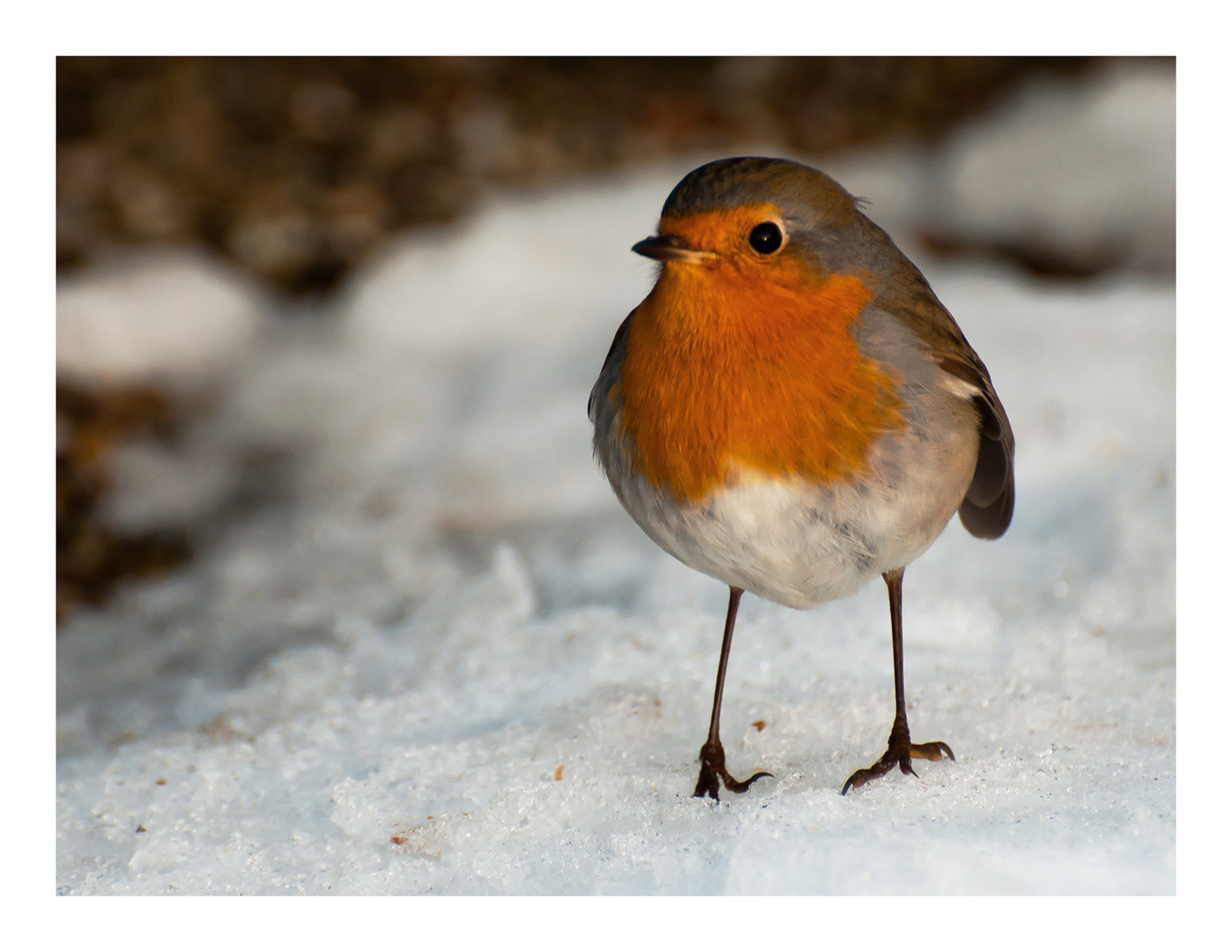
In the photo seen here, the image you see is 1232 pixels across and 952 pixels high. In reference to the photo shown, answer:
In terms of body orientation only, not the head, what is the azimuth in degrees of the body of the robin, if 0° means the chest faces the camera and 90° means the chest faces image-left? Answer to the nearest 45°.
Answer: approximately 45°

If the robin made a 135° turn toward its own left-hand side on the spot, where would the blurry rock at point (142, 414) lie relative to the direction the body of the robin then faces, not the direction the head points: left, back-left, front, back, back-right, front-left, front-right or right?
back-left

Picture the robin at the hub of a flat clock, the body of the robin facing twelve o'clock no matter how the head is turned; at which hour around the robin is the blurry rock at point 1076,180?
The blurry rock is roughly at 5 o'clock from the robin.
